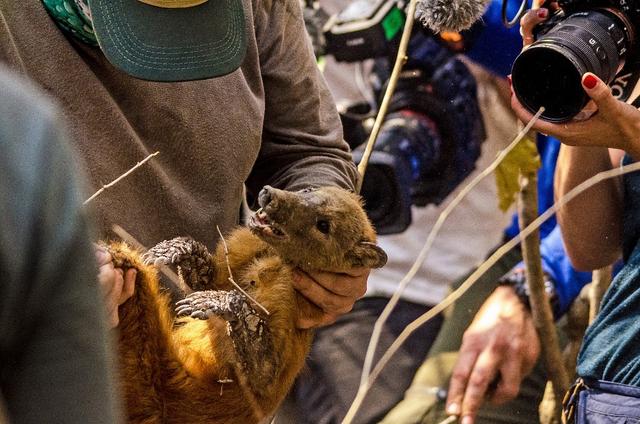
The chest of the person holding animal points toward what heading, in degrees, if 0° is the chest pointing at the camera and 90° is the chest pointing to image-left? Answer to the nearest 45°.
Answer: approximately 0°

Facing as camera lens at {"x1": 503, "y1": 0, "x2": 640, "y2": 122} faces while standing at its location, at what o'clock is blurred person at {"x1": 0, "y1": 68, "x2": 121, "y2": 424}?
The blurred person is roughly at 11 o'clock from the camera lens.

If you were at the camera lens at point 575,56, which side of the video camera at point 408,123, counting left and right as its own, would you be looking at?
left

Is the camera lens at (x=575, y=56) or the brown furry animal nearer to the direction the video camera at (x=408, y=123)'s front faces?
the brown furry animal

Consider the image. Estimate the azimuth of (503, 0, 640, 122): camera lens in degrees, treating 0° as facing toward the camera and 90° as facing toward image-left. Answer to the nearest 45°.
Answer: approximately 45°

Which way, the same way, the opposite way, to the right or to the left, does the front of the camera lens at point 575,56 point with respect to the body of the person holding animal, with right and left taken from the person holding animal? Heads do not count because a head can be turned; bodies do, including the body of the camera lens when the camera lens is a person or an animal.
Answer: to the right

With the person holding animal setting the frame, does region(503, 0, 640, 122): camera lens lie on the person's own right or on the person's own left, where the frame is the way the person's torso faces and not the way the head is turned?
on the person's own left
